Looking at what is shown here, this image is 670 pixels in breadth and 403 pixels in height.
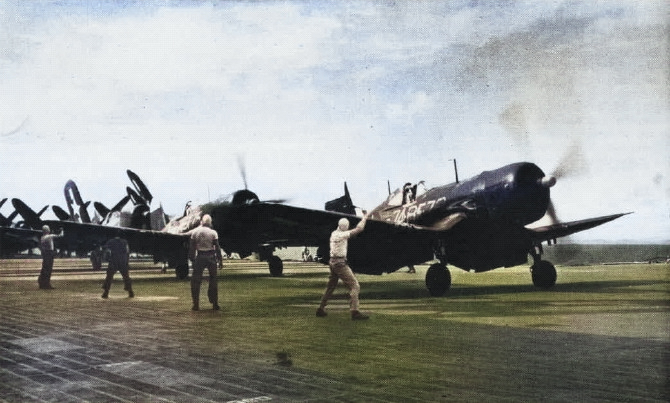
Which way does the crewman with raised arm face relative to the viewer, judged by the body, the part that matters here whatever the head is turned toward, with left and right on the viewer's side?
facing away from the viewer and to the right of the viewer

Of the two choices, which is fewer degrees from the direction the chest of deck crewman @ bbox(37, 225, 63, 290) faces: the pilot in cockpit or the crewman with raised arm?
the pilot in cockpit

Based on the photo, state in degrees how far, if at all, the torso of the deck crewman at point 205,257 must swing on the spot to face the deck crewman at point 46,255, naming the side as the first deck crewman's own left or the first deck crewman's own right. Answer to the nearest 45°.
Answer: approximately 45° to the first deck crewman's own left

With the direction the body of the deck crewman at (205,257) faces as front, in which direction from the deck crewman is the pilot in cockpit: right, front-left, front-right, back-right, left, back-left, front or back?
front-right

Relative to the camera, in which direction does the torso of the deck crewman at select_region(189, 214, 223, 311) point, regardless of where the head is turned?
away from the camera

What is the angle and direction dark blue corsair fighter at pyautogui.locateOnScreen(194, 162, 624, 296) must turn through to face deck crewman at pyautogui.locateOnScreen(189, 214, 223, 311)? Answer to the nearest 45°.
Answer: approximately 90° to its right

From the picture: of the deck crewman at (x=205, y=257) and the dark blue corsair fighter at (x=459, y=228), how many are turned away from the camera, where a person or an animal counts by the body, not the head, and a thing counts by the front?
1

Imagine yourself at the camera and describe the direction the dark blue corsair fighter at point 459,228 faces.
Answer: facing the viewer and to the right of the viewer

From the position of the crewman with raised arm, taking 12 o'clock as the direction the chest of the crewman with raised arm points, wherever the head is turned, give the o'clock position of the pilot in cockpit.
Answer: The pilot in cockpit is roughly at 11 o'clock from the crewman with raised arm.

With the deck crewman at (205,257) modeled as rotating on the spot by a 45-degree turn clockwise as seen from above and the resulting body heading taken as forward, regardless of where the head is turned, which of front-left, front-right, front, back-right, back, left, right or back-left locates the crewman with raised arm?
right

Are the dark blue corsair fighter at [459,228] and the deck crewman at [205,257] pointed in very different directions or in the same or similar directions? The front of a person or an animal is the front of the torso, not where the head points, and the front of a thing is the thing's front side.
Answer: very different directions

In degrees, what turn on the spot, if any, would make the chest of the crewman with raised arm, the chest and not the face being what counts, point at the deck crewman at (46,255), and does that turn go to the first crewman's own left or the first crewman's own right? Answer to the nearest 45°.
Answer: approximately 90° to the first crewman's own left

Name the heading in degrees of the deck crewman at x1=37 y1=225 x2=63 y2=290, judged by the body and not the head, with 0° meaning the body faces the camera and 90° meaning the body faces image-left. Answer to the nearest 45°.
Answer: approximately 225°

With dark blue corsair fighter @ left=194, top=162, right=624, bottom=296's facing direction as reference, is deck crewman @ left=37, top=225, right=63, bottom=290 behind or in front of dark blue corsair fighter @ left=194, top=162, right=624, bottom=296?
behind

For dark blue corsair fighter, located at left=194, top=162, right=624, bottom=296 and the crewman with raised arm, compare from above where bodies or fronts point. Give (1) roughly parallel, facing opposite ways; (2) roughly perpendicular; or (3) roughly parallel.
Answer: roughly perpendicular
